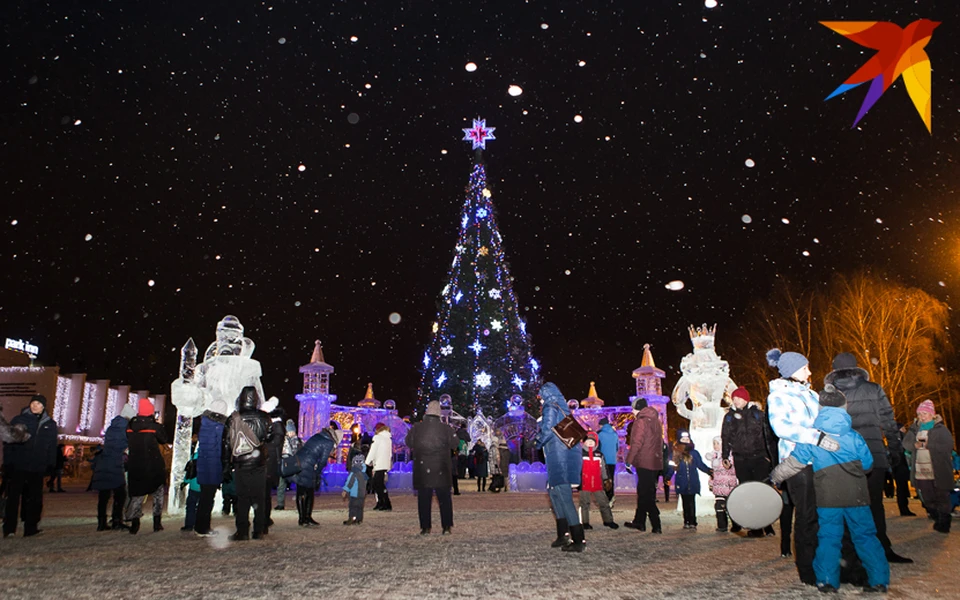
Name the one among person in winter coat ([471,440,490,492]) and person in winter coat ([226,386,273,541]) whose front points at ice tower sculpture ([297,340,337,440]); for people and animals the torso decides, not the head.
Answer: person in winter coat ([226,386,273,541])

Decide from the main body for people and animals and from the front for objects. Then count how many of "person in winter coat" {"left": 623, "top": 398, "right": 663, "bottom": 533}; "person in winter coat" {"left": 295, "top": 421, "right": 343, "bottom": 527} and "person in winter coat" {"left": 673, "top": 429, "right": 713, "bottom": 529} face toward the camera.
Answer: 1

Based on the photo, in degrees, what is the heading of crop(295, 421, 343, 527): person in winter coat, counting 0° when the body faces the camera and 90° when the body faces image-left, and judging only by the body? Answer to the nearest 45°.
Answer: approximately 270°

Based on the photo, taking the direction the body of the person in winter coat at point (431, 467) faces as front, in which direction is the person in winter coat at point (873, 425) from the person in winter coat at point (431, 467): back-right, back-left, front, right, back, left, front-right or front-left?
back-right

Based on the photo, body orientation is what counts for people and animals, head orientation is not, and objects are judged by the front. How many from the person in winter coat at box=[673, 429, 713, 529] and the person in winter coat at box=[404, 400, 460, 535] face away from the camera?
1

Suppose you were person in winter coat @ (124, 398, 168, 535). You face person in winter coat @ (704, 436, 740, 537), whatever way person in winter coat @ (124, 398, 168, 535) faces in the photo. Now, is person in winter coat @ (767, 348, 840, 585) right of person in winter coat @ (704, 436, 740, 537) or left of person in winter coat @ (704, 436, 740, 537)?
right

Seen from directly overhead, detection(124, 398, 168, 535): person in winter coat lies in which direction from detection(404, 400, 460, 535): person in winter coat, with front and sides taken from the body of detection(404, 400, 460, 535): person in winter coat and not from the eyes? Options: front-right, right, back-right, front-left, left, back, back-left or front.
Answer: left

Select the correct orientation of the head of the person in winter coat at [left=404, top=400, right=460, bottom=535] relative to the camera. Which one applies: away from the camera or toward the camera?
away from the camera

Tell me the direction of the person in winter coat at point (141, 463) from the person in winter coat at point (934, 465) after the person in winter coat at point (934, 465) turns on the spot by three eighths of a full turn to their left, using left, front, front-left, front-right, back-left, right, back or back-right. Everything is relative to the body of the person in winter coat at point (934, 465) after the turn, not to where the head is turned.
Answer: back-right

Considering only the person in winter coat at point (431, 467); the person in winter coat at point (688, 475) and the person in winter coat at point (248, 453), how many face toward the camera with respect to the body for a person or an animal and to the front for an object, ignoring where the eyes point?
1

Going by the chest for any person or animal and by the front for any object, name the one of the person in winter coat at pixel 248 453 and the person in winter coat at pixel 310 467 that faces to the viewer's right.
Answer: the person in winter coat at pixel 310 467

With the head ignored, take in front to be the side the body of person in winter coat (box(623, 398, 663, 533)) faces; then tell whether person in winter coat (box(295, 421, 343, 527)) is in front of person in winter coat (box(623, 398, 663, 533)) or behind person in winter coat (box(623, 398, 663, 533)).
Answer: in front

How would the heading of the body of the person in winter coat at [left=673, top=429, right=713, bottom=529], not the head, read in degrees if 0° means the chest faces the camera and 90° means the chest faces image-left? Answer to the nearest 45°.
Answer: approximately 0°

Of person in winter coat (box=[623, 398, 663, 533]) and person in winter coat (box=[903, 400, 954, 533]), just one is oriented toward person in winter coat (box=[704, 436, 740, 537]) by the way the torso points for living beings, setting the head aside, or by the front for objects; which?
person in winter coat (box=[903, 400, 954, 533])

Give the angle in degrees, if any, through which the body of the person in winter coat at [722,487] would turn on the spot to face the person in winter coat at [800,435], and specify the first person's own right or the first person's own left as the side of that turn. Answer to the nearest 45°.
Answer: approximately 45° to the first person's own left

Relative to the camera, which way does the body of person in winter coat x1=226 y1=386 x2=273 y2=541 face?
away from the camera

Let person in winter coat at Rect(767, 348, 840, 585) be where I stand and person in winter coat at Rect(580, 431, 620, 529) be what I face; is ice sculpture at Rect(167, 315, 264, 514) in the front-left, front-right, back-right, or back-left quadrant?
front-left

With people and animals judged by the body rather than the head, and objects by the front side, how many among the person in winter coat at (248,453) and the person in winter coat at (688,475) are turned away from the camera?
1

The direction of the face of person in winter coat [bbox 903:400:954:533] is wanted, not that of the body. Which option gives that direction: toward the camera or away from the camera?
toward the camera
